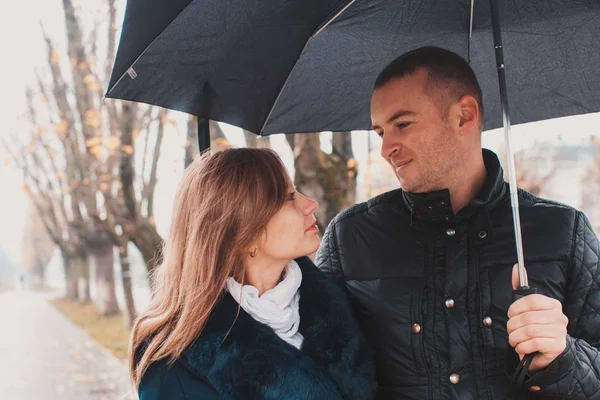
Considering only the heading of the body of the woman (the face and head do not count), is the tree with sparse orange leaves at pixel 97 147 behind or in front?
behind

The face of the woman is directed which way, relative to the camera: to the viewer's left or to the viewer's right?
to the viewer's right

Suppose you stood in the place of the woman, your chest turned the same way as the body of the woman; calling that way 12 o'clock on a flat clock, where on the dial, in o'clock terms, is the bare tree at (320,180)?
The bare tree is roughly at 8 o'clock from the woman.

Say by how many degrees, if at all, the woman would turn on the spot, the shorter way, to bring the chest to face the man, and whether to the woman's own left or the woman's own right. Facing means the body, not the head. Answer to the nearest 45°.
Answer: approximately 45° to the woman's own left

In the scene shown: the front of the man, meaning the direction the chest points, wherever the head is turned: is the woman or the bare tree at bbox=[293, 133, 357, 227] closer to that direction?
the woman

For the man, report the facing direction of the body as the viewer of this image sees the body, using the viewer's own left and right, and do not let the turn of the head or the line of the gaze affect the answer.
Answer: facing the viewer

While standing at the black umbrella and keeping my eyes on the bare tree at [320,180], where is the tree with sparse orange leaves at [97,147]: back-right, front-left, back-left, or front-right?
front-left

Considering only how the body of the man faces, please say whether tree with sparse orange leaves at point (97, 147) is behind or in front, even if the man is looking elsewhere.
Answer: behind

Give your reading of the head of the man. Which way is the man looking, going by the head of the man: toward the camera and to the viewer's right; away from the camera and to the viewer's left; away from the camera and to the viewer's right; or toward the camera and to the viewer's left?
toward the camera and to the viewer's left

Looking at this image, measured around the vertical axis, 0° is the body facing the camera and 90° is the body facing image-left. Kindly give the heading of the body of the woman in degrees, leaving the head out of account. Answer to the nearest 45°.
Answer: approximately 315°

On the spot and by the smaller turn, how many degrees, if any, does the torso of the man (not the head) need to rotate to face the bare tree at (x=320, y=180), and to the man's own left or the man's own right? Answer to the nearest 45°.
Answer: approximately 135° to the man's own right

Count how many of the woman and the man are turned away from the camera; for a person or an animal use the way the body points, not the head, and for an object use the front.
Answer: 0
